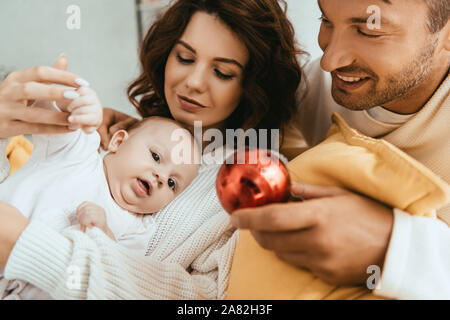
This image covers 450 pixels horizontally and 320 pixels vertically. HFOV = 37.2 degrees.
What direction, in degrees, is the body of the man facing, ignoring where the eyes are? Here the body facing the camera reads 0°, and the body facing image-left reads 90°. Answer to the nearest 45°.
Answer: approximately 45°

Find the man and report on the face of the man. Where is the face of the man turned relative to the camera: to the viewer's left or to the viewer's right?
to the viewer's left

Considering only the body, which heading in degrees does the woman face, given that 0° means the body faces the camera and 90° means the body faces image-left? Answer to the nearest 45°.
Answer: approximately 45°
